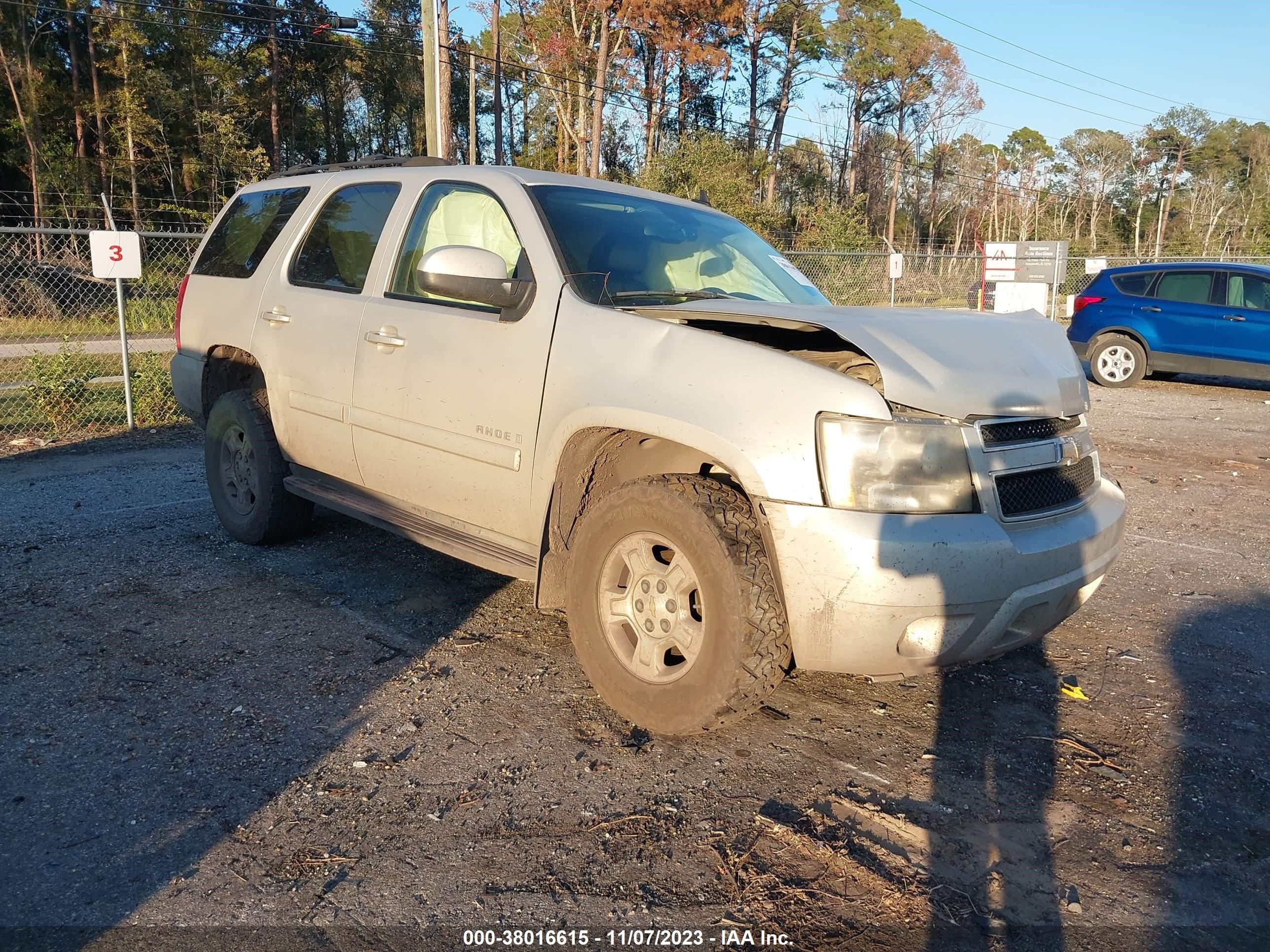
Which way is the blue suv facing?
to the viewer's right

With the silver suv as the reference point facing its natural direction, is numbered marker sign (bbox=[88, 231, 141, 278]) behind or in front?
behind

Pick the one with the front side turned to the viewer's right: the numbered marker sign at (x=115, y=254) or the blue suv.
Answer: the blue suv

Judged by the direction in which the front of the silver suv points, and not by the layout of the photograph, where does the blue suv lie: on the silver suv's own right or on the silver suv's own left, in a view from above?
on the silver suv's own left

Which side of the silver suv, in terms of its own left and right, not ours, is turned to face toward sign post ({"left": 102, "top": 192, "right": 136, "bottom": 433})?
back

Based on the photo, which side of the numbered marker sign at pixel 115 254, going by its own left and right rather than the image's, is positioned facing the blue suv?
left

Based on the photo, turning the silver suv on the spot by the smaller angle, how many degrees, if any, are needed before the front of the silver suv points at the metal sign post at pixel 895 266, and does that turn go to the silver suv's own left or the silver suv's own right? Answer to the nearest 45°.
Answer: approximately 135° to the silver suv's own left

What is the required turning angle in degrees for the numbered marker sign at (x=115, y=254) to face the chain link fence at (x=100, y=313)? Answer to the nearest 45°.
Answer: approximately 180°

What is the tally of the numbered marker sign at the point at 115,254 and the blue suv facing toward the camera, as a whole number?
1

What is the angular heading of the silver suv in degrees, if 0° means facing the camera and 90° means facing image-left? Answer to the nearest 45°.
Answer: approximately 315°
